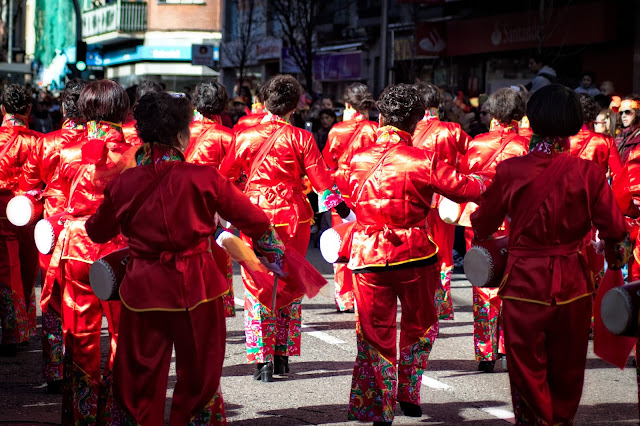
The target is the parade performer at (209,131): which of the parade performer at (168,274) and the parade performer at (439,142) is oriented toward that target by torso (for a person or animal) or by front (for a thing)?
the parade performer at (168,274)

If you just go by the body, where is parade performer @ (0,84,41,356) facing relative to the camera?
away from the camera

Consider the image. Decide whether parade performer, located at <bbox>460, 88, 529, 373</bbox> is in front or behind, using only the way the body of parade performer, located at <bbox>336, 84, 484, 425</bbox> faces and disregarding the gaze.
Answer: in front

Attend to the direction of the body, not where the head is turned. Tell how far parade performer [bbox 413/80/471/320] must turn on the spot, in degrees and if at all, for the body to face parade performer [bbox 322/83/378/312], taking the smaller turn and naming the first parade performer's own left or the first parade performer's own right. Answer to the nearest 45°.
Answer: approximately 45° to the first parade performer's own left

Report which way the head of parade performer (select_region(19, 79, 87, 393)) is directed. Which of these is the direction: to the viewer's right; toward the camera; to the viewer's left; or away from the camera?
away from the camera

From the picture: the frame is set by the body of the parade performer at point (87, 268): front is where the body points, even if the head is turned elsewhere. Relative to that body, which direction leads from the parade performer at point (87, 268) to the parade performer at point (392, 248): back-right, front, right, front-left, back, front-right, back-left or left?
right

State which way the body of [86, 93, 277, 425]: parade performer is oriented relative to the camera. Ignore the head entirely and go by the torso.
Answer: away from the camera

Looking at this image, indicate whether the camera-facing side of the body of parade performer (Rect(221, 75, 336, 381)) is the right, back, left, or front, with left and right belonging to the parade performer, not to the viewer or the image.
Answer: back

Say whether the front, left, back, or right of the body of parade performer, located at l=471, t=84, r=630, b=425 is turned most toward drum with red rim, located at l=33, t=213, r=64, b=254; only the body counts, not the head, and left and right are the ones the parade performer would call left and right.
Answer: left

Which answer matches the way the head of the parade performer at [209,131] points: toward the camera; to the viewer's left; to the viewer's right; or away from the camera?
away from the camera

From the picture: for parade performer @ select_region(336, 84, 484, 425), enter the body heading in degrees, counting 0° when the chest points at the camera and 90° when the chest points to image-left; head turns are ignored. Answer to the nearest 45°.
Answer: approximately 180°

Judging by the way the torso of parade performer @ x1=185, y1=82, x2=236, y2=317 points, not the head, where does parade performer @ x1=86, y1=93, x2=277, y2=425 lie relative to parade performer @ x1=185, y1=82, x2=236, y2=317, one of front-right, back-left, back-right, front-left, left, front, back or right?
back

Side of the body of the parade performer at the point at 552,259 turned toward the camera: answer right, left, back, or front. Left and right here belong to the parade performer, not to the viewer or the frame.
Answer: back

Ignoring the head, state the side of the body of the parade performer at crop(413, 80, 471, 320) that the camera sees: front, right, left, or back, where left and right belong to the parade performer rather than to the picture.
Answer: back

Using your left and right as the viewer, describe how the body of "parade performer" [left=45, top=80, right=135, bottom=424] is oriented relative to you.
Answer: facing away from the viewer

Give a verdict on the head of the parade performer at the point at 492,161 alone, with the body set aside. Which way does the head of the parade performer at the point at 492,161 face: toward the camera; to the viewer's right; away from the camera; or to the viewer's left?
away from the camera
